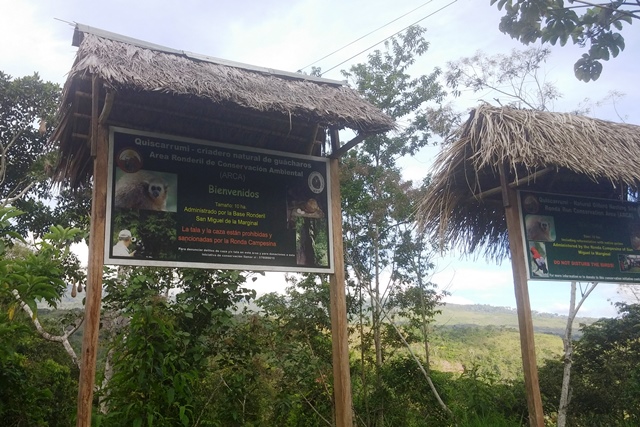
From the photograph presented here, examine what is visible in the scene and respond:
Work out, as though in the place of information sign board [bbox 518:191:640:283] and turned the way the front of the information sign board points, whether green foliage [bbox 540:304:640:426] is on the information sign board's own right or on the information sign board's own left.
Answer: on the information sign board's own left

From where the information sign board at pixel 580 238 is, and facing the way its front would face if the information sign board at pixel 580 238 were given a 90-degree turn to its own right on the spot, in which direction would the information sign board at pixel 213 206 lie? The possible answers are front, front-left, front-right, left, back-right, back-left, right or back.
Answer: front

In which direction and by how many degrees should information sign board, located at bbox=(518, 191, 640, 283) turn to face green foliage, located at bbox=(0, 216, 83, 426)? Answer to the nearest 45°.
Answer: approximately 90° to its right

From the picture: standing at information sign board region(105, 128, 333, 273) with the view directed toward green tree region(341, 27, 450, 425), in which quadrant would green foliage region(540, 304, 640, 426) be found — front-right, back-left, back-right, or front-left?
front-right

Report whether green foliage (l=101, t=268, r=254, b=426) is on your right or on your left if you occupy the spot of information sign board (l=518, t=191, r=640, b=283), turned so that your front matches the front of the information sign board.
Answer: on your right

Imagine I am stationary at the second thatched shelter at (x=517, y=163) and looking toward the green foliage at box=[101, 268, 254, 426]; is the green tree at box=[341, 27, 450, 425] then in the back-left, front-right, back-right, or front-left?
front-right

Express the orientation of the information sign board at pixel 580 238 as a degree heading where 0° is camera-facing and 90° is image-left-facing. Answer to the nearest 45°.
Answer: approximately 315°

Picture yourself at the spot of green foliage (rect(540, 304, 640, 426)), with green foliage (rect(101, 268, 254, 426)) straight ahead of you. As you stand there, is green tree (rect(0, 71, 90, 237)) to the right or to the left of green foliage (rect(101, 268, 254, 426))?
right

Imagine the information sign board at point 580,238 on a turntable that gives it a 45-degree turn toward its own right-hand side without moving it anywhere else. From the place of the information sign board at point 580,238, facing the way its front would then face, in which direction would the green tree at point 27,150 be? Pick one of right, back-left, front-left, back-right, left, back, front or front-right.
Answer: right
